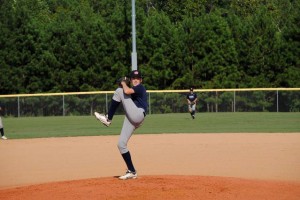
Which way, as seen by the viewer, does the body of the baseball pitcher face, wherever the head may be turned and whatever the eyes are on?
to the viewer's left

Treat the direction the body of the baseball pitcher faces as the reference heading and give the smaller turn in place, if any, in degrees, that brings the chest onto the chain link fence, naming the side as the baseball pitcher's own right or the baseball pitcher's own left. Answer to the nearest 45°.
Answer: approximately 90° to the baseball pitcher's own right
